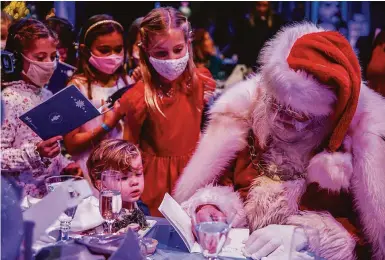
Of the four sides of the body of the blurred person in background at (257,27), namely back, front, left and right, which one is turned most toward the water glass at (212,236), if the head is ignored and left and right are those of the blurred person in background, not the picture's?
front

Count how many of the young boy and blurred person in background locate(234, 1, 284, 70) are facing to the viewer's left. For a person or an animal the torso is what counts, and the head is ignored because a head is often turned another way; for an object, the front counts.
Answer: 0

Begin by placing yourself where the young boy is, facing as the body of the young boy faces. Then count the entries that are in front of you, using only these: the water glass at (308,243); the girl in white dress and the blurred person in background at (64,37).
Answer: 1

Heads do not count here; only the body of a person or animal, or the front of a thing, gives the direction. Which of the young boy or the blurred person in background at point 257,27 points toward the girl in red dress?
the blurred person in background

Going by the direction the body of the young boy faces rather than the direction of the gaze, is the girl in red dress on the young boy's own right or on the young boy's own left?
on the young boy's own left

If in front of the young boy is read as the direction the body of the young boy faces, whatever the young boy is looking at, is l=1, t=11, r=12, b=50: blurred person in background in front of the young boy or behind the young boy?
behind

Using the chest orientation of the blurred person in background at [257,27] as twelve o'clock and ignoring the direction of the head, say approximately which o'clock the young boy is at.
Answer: The young boy is roughly at 12 o'clock from the blurred person in background.

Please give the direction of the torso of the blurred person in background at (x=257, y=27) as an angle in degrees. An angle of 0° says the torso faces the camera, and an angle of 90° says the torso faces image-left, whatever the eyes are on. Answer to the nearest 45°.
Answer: approximately 0°

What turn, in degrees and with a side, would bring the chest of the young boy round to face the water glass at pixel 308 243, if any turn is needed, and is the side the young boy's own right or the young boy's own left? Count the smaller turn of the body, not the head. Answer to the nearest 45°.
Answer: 0° — they already face it

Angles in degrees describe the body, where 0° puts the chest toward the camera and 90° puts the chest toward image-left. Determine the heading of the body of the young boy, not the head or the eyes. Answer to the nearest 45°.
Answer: approximately 315°
